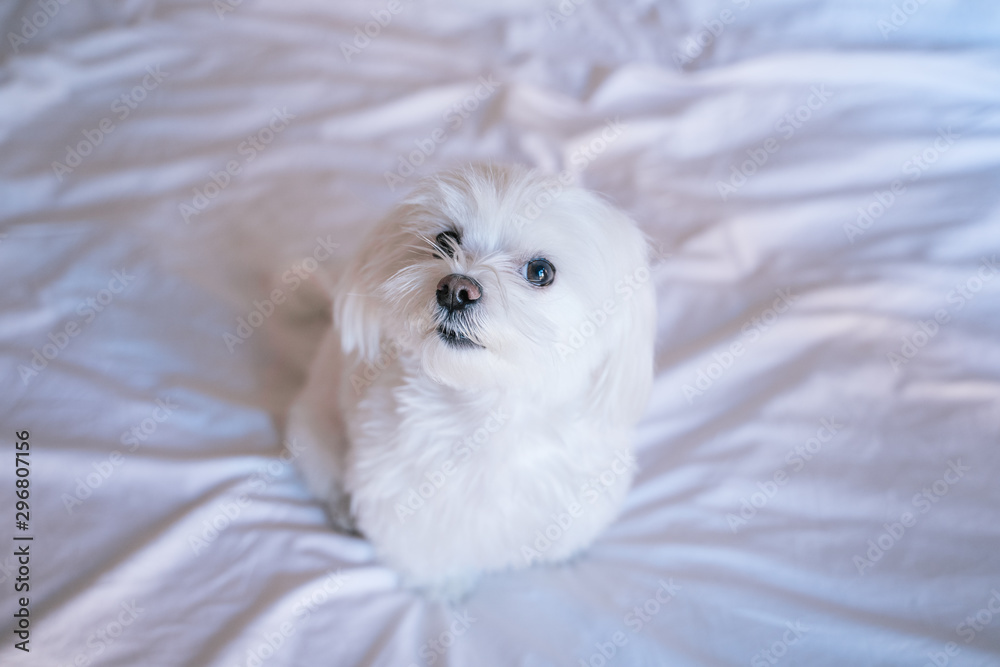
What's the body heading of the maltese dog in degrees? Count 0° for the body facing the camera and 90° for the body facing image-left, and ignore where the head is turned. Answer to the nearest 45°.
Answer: approximately 0°
